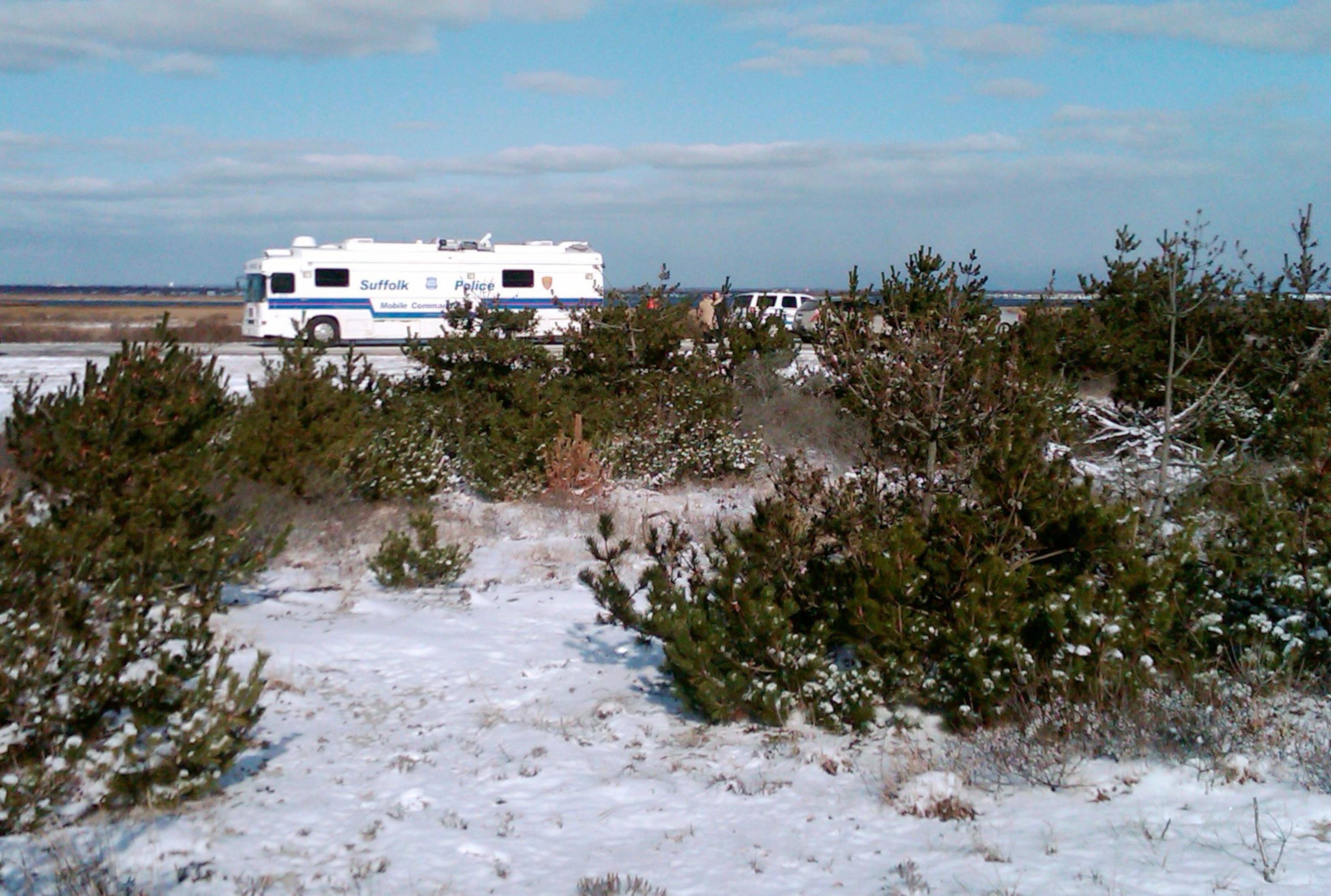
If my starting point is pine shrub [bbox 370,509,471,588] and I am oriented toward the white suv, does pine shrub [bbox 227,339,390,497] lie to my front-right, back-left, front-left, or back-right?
front-left

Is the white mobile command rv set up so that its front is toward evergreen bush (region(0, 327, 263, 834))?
no

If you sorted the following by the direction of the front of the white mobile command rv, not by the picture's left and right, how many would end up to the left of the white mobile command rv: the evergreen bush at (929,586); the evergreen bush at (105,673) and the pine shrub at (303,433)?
3

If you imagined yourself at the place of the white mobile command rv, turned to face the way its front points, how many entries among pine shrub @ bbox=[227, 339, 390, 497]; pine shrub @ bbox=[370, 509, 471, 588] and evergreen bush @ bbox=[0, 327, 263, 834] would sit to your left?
3

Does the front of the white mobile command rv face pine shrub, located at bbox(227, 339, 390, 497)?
no

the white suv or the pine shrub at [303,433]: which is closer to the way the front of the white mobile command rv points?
the pine shrub

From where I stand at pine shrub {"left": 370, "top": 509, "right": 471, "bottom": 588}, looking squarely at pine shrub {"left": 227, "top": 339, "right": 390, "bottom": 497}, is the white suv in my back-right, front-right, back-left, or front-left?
front-right

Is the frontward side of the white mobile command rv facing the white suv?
no

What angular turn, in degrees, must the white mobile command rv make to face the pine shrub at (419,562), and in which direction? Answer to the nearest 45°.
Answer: approximately 90° to its left

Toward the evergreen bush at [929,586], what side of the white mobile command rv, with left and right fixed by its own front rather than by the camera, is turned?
left

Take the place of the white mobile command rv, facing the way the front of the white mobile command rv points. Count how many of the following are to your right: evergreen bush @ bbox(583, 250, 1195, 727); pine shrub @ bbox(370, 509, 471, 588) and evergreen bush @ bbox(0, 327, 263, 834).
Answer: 0

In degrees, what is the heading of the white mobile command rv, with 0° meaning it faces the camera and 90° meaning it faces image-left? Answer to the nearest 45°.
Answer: approximately 90°

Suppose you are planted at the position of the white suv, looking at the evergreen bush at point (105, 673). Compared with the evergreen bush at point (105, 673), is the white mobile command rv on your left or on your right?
right
